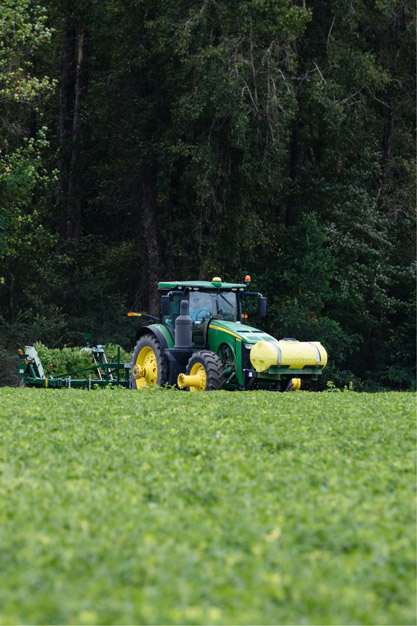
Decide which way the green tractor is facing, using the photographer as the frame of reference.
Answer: facing the viewer and to the right of the viewer

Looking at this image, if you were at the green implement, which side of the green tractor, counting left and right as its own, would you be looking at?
back
